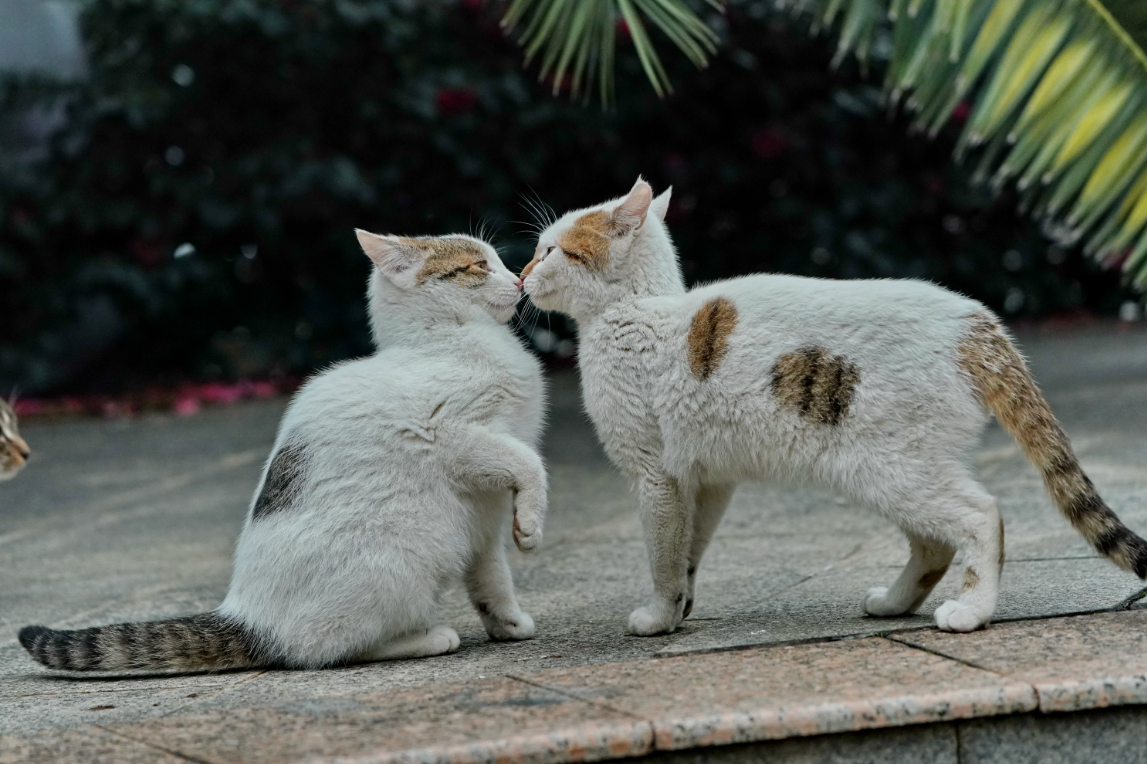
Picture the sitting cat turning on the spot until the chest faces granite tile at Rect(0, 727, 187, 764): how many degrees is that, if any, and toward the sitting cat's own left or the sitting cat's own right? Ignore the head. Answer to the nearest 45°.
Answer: approximately 135° to the sitting cat's own right

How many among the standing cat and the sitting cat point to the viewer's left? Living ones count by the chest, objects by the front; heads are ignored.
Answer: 1

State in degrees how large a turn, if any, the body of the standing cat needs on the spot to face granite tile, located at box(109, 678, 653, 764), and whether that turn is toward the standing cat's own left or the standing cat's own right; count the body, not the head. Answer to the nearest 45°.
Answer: approximately 90° to the standing cat's own left

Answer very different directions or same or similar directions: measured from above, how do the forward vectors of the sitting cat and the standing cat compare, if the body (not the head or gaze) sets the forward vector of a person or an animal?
very different directions

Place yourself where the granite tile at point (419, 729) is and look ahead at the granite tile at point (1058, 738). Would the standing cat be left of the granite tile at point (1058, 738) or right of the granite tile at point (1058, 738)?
left

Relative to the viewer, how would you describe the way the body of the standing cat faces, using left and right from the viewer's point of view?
facing to the left of the viewer

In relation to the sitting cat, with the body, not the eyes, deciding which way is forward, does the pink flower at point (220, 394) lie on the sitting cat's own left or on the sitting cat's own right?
on the sitting cat's own left

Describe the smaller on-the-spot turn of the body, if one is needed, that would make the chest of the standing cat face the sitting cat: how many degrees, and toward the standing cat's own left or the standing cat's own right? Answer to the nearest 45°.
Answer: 0° — it already faces it

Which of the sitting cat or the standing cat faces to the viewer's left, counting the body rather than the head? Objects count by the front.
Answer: the standing cat

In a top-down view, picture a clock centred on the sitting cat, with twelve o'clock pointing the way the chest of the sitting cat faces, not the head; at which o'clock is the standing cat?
The standing cat is roughly at 12 o'clock from the sitting cat.

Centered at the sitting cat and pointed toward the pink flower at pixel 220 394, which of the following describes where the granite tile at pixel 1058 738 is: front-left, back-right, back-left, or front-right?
back-right

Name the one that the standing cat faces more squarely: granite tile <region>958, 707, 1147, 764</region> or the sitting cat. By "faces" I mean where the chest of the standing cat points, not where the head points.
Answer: the sitting cat

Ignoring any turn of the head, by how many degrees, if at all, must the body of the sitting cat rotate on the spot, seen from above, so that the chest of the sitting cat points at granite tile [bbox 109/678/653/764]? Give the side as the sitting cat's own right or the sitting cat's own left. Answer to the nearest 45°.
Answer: approximately 90° to the sitting cat's own right

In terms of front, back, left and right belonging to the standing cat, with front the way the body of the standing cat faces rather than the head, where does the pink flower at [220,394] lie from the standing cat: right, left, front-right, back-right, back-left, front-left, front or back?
front-right
